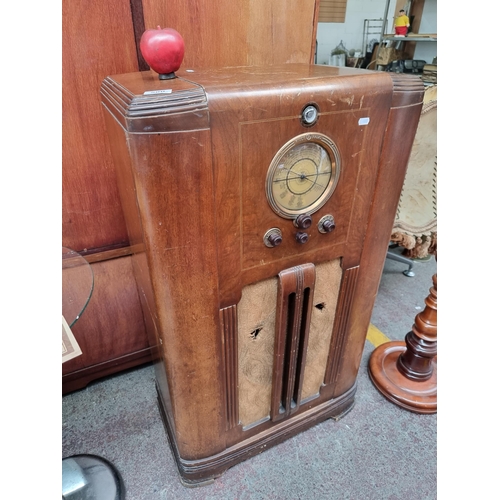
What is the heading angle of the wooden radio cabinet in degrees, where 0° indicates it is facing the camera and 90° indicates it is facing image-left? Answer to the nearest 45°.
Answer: approximately 315°
